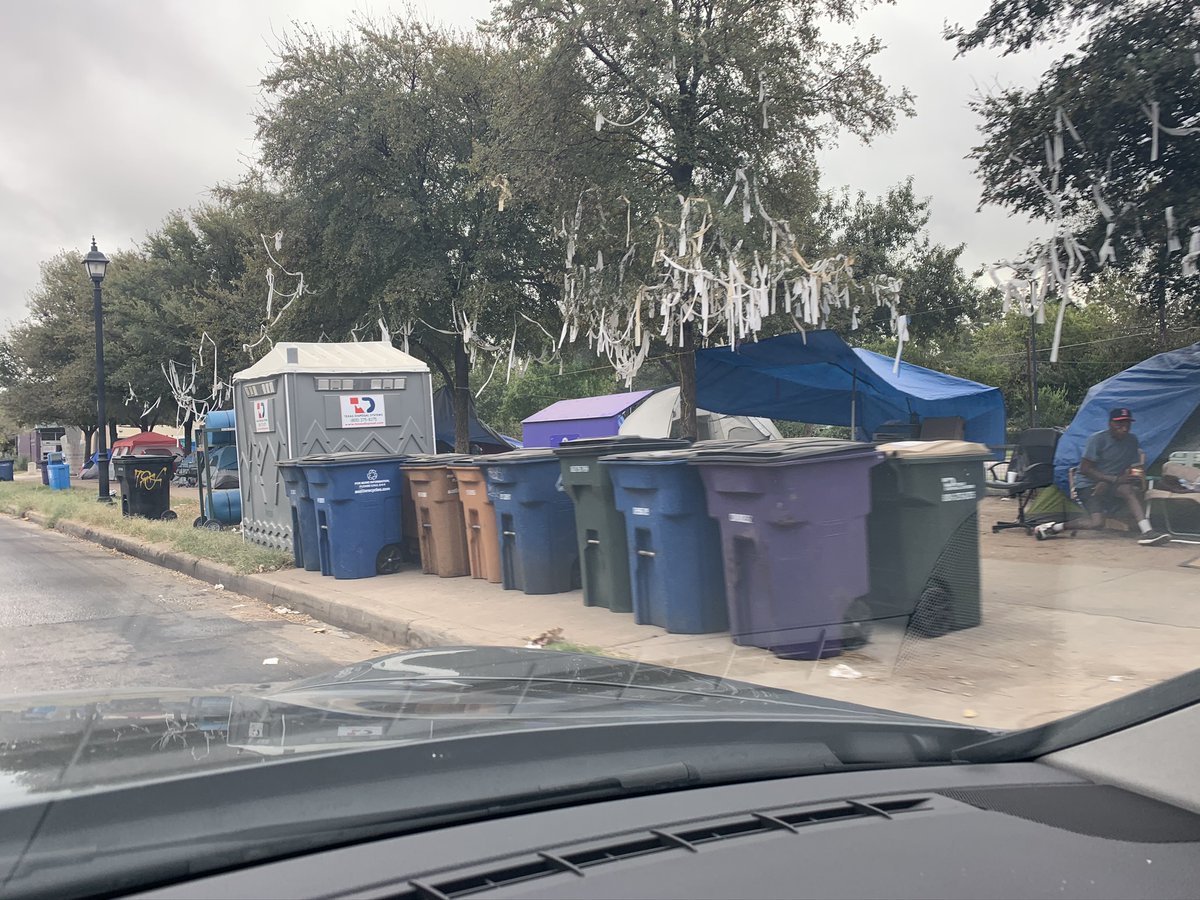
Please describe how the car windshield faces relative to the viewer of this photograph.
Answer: facing away from the viewer and to the left of the viewer

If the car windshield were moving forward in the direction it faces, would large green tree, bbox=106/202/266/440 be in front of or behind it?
in front

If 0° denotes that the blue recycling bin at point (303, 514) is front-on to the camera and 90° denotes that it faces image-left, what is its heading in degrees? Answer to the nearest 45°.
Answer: approximately 45°

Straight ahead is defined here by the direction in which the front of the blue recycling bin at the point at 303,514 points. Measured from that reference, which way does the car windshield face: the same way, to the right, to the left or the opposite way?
to the right

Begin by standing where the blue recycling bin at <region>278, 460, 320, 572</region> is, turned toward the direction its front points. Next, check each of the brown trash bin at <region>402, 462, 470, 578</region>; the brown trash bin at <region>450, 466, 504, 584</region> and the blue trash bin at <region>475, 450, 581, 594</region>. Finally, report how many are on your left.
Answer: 3

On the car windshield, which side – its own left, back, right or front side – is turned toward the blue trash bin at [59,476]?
front

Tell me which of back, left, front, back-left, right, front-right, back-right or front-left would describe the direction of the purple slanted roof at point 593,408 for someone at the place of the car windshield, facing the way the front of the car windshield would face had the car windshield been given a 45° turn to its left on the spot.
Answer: right

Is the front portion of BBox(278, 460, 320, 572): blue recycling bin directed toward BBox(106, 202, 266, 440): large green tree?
no

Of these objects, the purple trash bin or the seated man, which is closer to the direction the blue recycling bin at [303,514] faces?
the purple trash bin

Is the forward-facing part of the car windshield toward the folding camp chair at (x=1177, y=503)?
no

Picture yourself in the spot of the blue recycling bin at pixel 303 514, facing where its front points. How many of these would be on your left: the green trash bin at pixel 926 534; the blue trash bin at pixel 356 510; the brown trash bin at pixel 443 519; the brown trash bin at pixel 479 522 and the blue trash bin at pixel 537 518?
5

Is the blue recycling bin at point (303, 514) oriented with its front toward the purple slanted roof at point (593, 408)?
no

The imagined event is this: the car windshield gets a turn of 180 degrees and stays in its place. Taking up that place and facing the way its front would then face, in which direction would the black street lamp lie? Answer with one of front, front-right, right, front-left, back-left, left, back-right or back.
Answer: back

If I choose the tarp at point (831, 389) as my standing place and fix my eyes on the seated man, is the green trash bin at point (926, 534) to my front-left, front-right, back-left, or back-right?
front-right

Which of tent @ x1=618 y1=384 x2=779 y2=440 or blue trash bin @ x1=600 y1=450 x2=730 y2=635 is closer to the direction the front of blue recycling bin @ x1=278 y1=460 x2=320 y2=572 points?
the blue trash bin

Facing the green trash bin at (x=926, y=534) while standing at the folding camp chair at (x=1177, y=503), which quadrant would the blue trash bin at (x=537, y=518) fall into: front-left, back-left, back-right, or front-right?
front-right
